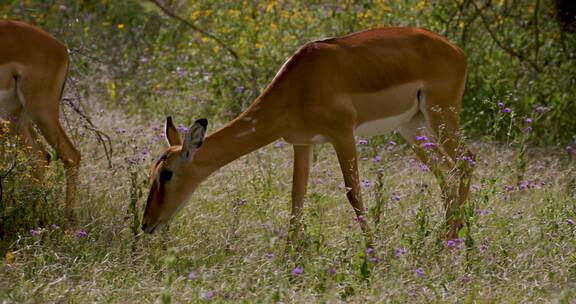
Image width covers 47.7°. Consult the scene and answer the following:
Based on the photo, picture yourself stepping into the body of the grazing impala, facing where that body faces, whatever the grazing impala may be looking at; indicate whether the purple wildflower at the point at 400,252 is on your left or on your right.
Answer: on your left

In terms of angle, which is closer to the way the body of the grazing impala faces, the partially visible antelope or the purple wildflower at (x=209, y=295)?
the partially visible antelope

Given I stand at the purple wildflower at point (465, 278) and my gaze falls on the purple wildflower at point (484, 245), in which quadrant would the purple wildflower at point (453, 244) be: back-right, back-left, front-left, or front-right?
front-left

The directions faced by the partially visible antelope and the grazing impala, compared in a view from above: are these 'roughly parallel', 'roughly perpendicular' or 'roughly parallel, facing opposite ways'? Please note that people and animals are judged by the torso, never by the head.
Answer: roughly parallel

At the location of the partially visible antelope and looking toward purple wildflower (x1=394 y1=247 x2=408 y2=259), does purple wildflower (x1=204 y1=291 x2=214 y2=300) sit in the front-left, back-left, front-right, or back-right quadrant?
front-right

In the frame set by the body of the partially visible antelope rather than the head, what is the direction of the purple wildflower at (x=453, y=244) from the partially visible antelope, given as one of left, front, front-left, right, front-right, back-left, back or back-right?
back-left

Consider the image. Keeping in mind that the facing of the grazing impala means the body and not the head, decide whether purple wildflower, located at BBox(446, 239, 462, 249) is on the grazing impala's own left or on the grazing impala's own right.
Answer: on the grazing impala's own left

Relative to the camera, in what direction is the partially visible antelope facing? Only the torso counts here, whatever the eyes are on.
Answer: to the viewer's left

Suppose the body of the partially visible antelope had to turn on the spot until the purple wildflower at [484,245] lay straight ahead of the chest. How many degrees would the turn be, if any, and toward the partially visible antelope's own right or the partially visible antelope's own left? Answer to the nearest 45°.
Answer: approximately 135° to the partially visible antelope's own left

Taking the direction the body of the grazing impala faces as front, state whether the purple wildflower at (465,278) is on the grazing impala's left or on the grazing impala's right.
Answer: on the grazing impala's left

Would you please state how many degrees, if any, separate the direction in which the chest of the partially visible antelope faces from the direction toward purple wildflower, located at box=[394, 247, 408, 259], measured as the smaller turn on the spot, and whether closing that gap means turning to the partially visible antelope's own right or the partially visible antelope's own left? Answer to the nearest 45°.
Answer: approximately 135° to the partially visible antelope's own left

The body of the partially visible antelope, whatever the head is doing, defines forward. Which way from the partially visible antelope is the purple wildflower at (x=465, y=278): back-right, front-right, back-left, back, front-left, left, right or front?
back-left

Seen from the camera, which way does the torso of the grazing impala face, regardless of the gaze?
to the viewer's left

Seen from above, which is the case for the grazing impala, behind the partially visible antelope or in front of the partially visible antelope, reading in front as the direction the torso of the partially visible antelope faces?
behind
